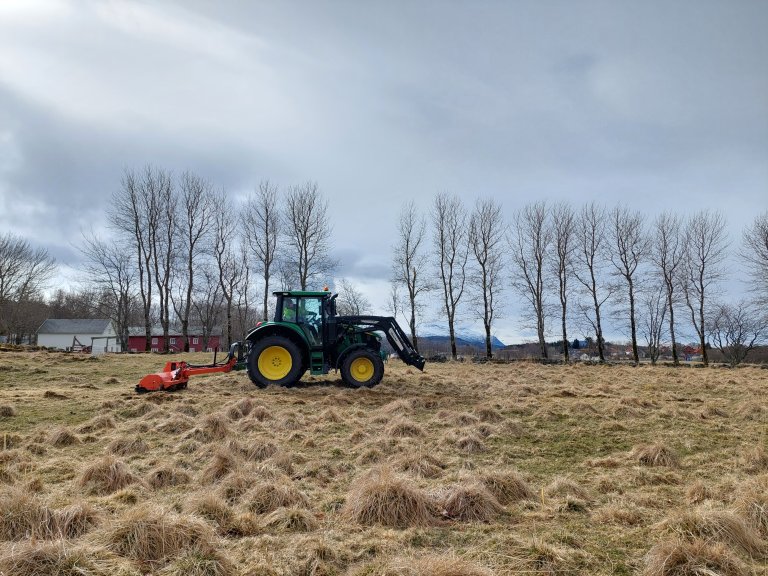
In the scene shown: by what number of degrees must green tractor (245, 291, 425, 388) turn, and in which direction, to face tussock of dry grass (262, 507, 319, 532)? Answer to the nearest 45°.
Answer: approximately 90° to its right

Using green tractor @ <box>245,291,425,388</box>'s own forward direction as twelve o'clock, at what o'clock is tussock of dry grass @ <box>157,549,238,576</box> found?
The tussock of dry grass is roughly at 3 o'clock from the green tractor.

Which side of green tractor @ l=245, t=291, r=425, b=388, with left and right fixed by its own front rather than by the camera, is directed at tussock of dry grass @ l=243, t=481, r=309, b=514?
right

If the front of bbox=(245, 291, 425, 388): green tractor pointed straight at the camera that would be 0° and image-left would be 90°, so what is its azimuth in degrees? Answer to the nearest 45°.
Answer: approximately 270°

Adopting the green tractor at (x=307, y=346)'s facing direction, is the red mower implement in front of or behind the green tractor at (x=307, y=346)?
behind

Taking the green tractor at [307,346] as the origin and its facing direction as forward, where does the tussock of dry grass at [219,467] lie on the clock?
The tussock of dry grass is roughly at 3 o'clock from the green tractor.

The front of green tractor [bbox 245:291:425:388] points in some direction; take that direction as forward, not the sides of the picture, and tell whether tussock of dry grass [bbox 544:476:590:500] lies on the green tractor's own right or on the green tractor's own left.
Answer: on the green tractor's own right

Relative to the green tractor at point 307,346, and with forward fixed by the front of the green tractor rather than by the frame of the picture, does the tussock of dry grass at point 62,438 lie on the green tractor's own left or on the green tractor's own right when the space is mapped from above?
on the green tractor's own right

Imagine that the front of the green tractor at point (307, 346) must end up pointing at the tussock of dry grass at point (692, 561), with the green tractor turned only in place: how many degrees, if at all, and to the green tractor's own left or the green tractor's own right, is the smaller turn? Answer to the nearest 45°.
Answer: approximately 90° to the green tractor's own right

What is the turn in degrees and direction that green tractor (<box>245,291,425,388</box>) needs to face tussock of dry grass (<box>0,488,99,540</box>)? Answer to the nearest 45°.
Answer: approximately 90° to its right
